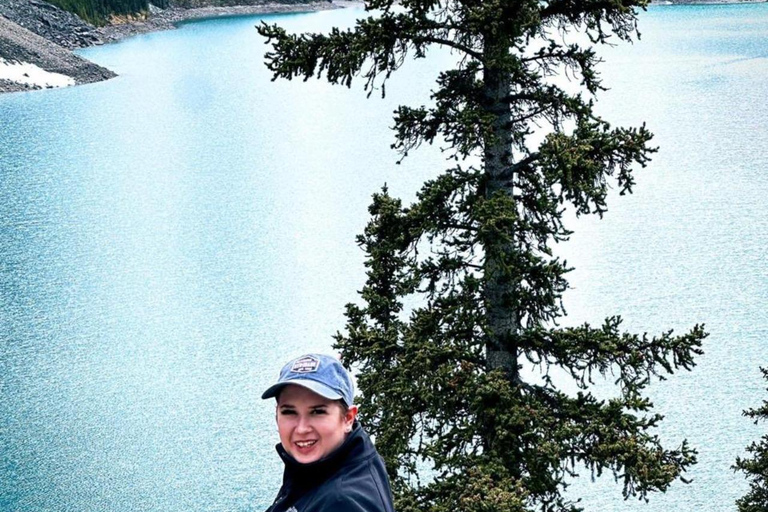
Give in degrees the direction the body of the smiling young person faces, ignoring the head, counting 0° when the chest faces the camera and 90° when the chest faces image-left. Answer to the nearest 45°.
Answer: approximately 45°

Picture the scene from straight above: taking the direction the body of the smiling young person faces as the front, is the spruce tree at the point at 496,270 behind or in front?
behind
